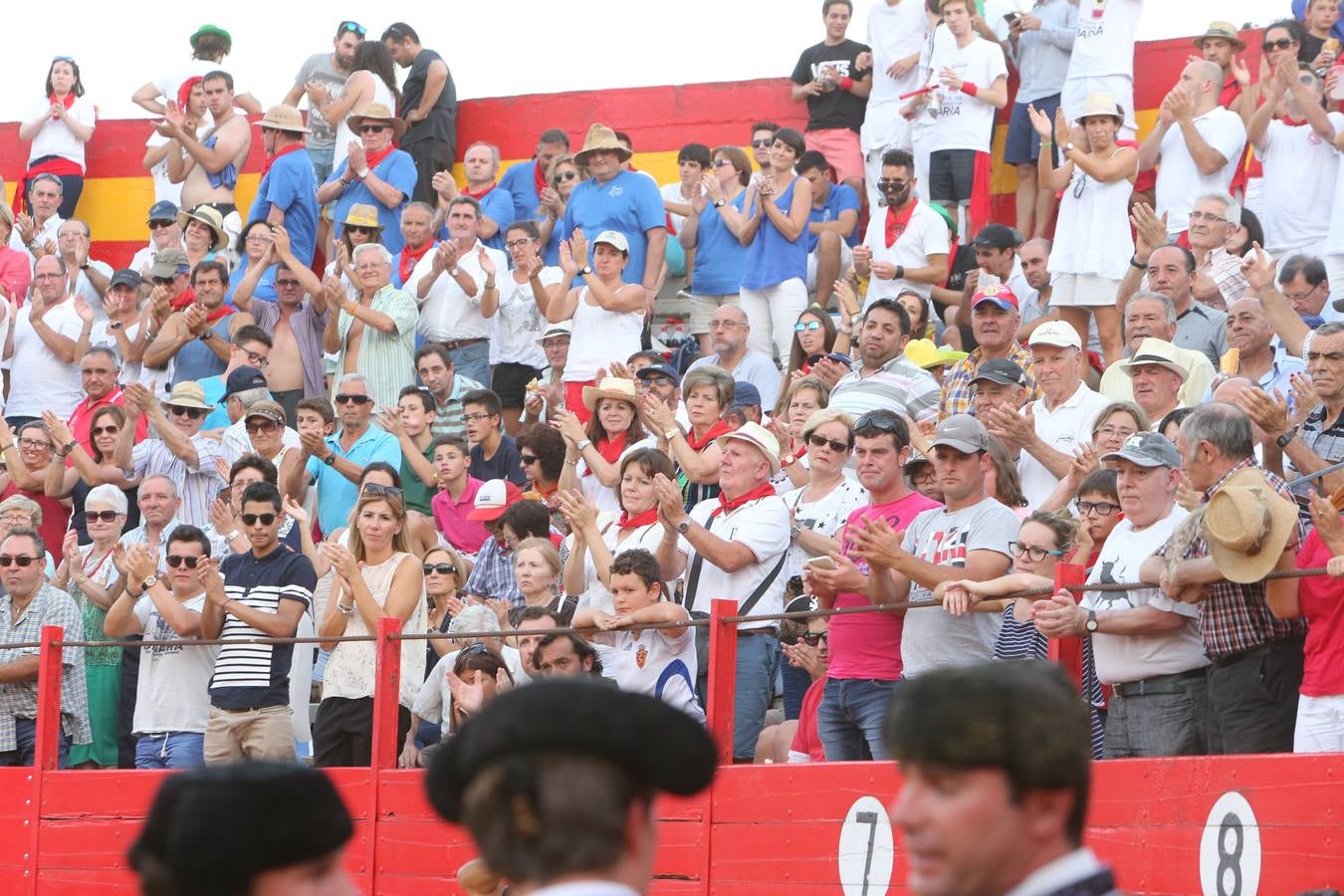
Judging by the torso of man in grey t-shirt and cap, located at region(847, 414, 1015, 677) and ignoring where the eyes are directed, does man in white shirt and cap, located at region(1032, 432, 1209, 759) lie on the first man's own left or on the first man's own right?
on the first man's own left

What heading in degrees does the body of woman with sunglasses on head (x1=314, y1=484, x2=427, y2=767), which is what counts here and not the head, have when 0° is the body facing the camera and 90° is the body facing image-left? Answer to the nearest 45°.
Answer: approximately 45°

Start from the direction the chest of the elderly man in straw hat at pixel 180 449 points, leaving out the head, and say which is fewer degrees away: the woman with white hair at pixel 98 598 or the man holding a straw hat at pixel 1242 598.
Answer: the woman with white hair

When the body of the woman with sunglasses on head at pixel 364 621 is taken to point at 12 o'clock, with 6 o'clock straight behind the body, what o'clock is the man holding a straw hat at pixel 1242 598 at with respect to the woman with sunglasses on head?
The man holding a straw hat is roughly at 9 o'clock from the woman with sunglasses on head.

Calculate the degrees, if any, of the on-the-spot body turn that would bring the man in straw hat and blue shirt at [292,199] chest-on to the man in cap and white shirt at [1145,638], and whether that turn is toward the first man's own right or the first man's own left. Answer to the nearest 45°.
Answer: approximately 90° to the first man's own left
